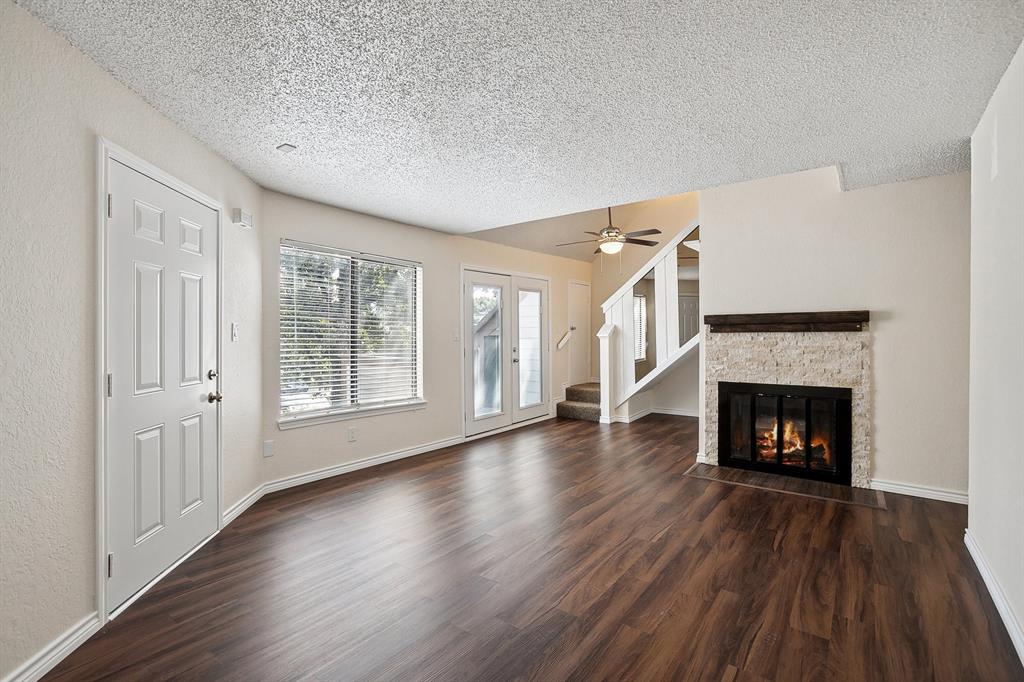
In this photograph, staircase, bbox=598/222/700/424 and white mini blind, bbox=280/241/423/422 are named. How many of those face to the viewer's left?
1

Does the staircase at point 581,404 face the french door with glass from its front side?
yes

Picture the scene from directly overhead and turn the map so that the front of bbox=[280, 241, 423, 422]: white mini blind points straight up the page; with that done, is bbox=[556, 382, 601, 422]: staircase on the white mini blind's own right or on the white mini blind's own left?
on the white mini blind's own left

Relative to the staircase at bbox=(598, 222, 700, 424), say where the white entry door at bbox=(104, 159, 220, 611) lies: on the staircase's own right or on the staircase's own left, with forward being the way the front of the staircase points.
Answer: on the staircase's own left

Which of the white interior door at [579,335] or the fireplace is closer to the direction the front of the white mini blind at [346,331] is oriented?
the fireplace

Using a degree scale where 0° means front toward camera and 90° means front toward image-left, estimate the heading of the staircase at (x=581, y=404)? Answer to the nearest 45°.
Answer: approximately 45°

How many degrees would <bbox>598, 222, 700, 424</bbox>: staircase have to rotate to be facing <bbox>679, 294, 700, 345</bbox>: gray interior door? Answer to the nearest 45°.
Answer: approximately 135° to its right

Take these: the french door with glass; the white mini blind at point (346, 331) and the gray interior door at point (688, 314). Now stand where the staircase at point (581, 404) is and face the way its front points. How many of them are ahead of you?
2

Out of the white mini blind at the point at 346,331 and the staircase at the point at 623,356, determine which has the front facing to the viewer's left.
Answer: the staircase

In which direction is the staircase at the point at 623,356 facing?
to the viewer's left

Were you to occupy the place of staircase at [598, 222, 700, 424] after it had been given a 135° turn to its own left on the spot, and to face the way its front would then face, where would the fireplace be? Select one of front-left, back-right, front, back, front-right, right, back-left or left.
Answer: front

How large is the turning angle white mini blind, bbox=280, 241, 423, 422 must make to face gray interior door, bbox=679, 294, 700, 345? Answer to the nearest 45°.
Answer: approximately 45° to its left
